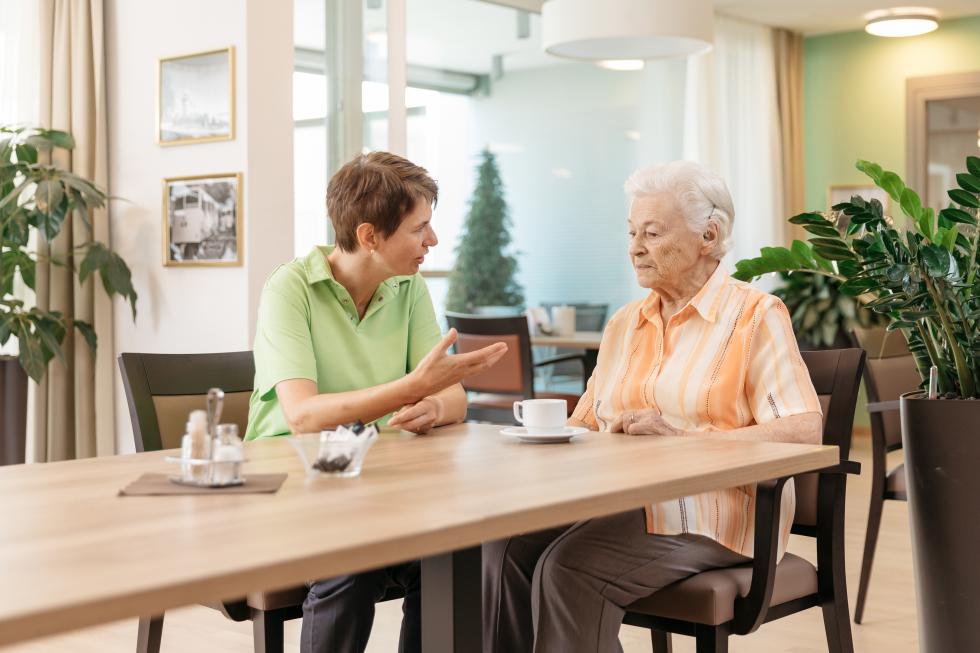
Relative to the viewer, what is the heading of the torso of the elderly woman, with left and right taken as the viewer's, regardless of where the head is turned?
facing the viewer and to the left of the viewer

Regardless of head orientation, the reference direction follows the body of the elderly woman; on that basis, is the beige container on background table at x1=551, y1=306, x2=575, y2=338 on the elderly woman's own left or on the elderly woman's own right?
on the elderly woman's own right

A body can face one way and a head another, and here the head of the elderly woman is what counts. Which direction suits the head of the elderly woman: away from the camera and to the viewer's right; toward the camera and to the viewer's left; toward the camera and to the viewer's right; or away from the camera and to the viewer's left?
toward the camera and to the viewer's left

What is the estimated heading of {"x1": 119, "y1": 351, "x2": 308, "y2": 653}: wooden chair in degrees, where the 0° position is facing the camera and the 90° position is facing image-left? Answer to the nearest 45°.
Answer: approximately 315°

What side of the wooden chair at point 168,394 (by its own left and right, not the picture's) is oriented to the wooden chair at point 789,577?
front

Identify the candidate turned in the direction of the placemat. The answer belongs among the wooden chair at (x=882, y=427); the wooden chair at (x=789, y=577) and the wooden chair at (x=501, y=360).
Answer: the wooden chair at (x=789, y=577)

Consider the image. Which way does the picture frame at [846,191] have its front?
toward the camera

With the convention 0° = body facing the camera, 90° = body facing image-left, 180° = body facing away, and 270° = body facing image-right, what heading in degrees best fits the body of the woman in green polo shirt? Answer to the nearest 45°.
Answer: approximately 315°

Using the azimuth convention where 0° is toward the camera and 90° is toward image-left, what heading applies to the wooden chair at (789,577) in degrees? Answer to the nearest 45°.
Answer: approximately 45°

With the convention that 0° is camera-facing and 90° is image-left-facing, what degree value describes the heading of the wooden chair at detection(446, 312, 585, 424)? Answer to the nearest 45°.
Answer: approximately 225°

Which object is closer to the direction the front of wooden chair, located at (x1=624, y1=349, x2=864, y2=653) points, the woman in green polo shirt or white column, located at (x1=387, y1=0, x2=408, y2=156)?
the woman in green polo shirt
